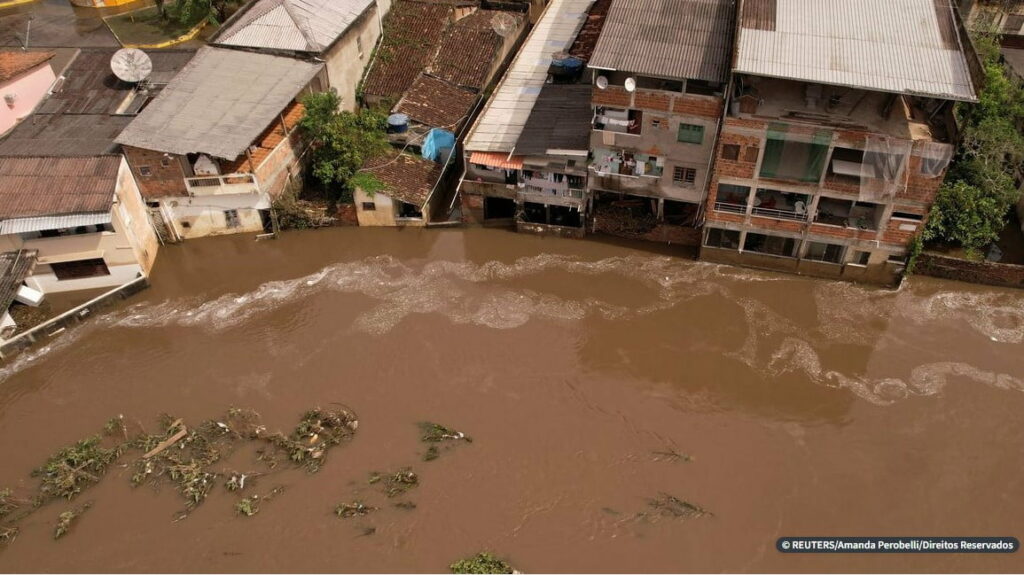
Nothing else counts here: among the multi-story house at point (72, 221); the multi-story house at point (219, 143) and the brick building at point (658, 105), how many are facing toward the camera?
3

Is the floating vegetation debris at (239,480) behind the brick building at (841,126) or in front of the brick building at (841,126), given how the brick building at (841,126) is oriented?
in front

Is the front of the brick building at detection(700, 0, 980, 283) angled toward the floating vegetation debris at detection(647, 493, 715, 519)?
yes

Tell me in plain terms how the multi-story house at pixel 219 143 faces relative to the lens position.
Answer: facing the viewer

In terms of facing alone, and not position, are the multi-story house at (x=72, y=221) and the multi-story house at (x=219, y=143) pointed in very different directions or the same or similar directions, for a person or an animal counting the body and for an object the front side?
same or similar directions

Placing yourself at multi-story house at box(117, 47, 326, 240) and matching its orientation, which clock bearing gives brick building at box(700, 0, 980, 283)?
The brick building is roughly at 10 o'clock from the multi-story house.

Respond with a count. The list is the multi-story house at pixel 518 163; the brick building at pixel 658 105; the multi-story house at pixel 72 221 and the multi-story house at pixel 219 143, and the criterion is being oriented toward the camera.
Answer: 4

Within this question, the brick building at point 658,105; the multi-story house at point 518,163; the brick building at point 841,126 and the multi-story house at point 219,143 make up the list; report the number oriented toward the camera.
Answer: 4

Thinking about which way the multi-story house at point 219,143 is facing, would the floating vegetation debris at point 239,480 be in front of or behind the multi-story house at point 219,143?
in front

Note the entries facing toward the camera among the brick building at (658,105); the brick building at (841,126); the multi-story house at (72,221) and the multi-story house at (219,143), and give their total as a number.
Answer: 4

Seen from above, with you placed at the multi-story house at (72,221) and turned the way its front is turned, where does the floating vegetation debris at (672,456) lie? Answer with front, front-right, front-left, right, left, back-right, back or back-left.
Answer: front-left

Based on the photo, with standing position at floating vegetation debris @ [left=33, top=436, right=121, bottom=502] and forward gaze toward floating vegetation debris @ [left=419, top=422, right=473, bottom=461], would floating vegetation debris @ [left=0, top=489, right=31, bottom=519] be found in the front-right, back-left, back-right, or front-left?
back-right

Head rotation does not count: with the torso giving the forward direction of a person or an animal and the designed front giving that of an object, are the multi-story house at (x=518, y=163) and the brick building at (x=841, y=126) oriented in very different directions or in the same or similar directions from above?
same or similar directions

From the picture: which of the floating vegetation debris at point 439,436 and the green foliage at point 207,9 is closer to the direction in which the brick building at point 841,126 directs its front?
the floating vegetation debris

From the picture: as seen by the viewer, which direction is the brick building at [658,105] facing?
toward the camera

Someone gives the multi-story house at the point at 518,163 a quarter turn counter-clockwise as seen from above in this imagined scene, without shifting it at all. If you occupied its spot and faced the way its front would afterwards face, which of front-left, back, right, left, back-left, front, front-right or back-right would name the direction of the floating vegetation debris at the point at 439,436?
right

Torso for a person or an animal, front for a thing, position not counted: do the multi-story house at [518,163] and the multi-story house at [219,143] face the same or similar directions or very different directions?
same or similar directions

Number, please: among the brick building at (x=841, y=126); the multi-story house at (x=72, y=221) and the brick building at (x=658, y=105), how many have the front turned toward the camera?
3

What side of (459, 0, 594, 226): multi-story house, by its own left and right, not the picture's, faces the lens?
front
